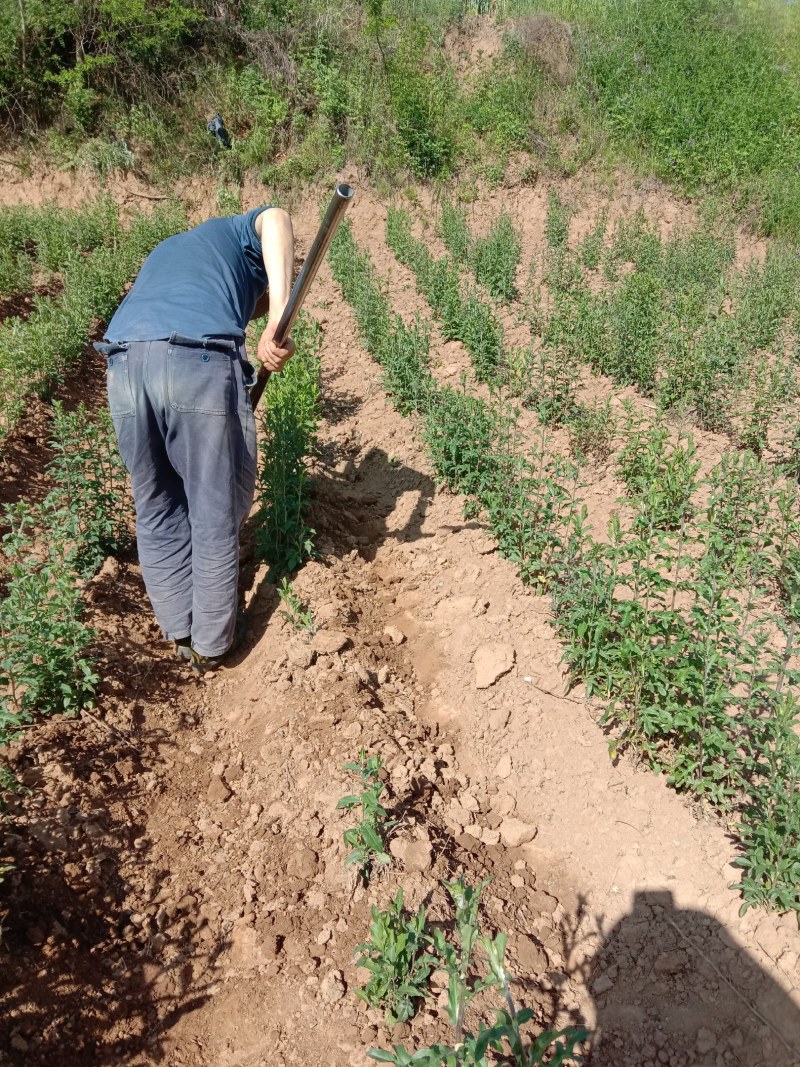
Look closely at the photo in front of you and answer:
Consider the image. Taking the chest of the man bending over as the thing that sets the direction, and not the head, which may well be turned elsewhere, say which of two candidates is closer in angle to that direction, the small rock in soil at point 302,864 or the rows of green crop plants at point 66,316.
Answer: the rows of green crop plants

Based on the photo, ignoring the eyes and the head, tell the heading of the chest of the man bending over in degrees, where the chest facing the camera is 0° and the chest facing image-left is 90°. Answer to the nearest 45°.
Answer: approximately 225°

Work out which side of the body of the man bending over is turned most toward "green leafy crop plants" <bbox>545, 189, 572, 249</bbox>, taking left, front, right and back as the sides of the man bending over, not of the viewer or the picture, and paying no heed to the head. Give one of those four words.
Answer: front

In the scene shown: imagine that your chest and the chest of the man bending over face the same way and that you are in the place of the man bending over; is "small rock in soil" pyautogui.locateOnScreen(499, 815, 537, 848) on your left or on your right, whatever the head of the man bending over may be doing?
on your right

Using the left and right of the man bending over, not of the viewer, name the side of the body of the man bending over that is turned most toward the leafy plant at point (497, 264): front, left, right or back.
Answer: front

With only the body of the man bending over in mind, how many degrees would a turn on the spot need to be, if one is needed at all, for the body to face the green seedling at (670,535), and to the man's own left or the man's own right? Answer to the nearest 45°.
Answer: approximately 45° to the man's own right

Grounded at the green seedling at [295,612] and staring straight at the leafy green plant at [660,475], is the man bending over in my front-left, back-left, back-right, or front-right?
back-left
